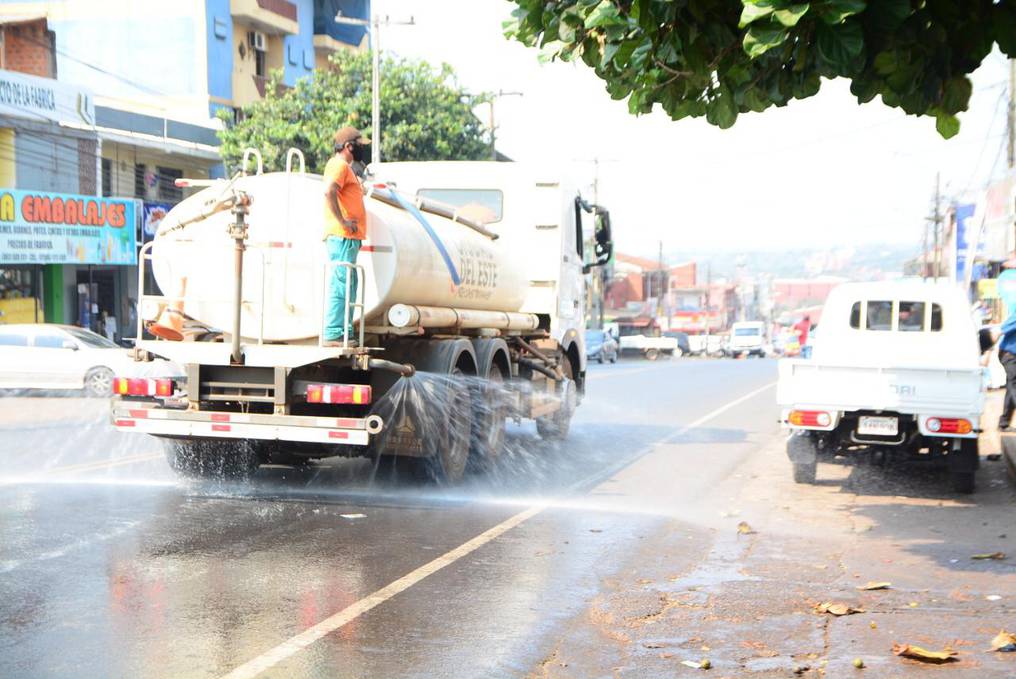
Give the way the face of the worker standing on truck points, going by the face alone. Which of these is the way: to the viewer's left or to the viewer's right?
to the viewer's right

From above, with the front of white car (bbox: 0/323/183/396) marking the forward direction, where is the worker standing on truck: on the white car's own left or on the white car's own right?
on the white car's own right

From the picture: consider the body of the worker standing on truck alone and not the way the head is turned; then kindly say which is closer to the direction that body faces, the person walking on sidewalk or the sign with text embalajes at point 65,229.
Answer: the person walking on sidewalk

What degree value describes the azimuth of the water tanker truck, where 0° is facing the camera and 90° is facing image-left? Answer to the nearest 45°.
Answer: approximately 225°

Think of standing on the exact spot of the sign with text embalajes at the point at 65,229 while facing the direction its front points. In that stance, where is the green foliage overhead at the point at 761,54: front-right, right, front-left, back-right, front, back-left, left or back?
front-right

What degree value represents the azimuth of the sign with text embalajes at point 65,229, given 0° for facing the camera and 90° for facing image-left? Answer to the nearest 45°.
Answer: approximately 315°

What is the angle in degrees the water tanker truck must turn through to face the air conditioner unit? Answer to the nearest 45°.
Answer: approximately 45° to its left

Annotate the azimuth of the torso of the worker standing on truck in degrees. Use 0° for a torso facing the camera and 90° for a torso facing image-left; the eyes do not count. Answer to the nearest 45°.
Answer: approximately 270°
